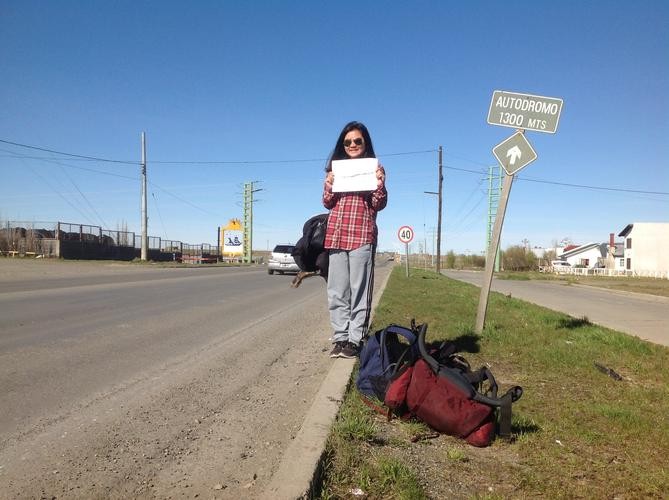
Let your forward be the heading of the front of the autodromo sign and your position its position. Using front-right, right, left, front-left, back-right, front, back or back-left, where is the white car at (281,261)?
back-right

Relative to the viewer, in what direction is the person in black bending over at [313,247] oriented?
to the viewer's left

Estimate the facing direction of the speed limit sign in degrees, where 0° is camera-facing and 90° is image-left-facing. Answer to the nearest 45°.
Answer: approximately 0°

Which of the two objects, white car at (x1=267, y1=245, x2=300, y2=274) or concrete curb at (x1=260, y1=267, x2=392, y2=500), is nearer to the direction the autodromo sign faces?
the concrete curb

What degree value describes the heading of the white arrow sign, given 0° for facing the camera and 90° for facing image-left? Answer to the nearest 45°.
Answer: approximately 0°

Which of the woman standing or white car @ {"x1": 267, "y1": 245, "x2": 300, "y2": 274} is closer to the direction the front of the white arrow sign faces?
the woman standing

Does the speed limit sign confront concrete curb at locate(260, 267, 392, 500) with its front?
yes
